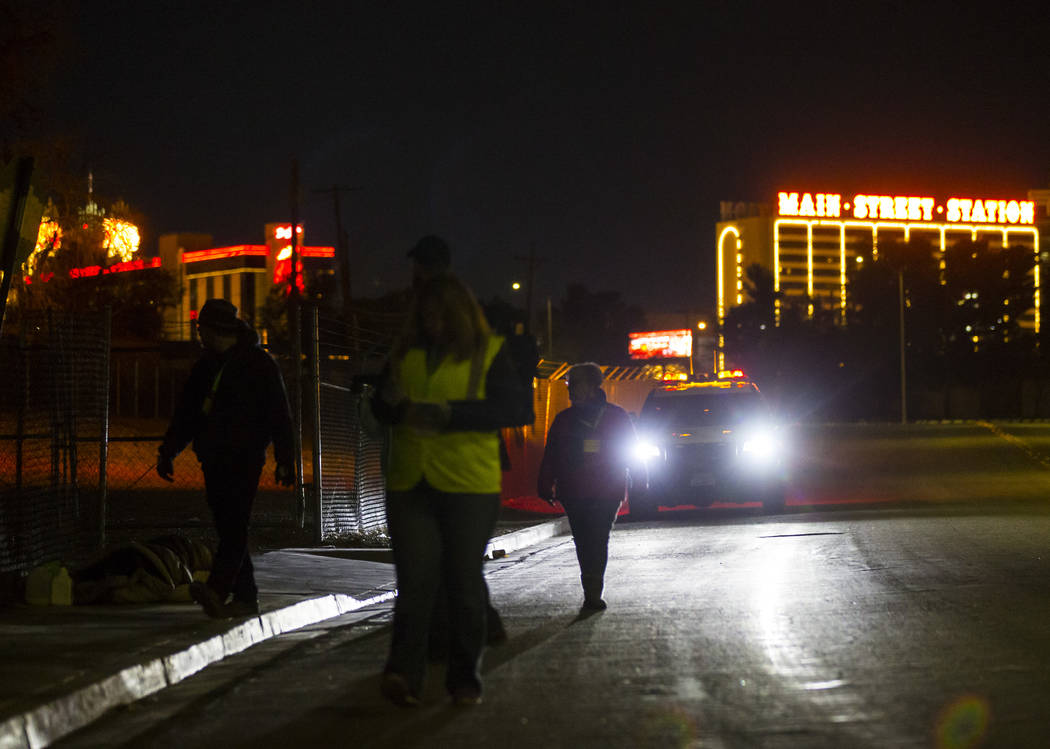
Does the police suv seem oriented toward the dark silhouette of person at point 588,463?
yes

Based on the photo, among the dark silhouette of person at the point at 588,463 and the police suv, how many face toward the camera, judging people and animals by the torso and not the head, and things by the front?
2

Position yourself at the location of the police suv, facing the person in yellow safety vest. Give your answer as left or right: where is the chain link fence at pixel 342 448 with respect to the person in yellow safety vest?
right

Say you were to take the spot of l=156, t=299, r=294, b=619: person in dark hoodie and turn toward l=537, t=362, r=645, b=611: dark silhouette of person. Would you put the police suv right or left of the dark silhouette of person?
left

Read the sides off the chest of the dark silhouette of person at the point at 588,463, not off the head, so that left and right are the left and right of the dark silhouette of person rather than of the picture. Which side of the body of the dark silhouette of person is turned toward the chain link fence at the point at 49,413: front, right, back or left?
right

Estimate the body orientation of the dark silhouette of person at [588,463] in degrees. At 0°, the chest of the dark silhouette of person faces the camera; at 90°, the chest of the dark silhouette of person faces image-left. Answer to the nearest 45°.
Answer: approximately 0°

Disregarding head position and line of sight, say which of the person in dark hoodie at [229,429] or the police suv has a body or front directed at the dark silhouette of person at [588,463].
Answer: the police suv

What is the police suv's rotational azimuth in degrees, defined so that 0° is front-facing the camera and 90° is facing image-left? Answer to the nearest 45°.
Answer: approximately 0°
